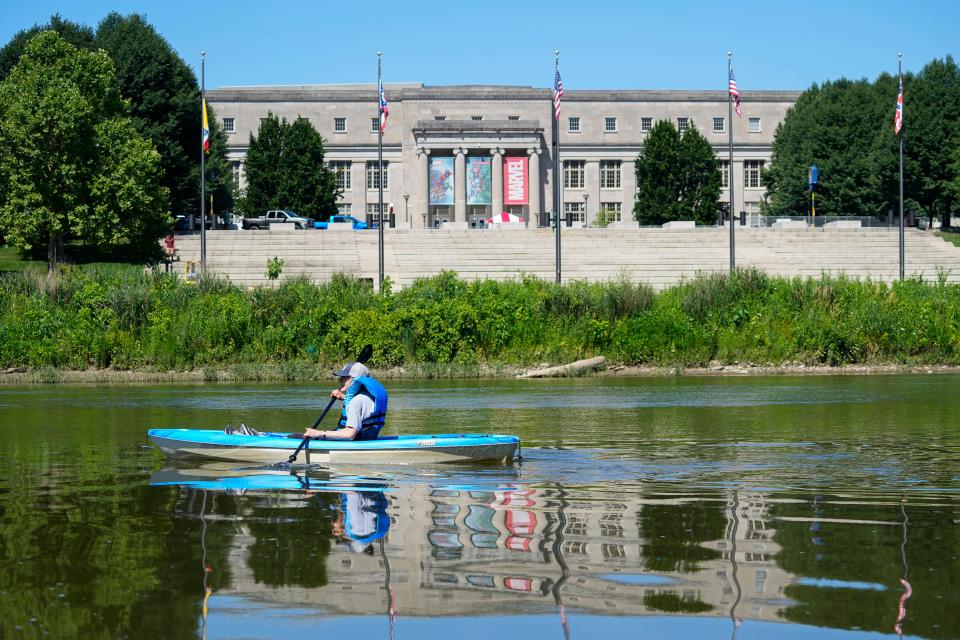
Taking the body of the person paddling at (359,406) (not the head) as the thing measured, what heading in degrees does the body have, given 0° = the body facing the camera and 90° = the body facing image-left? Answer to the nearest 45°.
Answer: approximately 90°

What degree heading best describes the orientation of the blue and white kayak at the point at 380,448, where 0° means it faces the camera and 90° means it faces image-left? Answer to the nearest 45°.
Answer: approximately 90°

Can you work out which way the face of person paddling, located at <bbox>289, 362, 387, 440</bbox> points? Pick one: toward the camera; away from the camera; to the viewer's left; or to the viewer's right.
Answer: to the viewer's left
